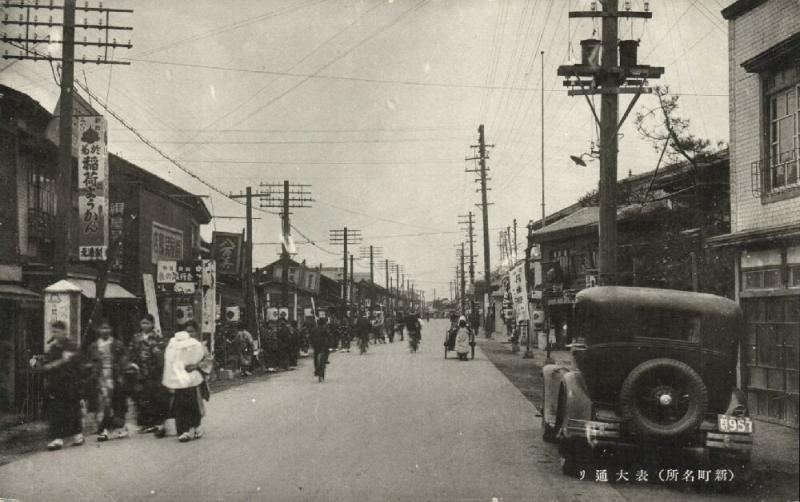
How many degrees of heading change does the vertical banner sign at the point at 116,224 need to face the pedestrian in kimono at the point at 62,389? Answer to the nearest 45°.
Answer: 0° — it already faces them

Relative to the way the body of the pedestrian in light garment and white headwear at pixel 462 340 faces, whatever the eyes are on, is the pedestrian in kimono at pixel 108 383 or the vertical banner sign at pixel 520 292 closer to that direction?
the pedestrian in kimono

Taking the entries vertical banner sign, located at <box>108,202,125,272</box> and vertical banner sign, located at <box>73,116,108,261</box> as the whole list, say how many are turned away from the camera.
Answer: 0

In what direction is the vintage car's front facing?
away from the camera

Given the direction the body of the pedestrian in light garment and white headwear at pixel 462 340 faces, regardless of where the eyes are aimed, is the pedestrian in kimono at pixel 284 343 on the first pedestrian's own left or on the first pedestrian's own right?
on the first pedestrian's own right

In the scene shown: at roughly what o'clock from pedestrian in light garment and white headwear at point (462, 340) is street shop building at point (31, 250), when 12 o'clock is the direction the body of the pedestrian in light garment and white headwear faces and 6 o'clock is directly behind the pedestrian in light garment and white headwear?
The street shop building is roughly at 1 o'clock from the pedestrian in light garment and white headwear.

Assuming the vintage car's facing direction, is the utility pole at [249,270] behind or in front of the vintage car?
in front

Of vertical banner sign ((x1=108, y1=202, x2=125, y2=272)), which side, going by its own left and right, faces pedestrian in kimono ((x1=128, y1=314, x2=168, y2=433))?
front

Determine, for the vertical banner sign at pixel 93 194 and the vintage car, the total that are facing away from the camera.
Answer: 1

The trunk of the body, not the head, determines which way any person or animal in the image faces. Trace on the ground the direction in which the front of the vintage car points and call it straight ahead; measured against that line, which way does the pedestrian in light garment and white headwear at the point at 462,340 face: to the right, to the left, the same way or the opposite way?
the opposite way

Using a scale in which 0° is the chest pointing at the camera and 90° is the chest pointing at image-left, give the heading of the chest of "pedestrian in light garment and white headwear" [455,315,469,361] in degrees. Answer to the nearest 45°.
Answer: approximately 0°

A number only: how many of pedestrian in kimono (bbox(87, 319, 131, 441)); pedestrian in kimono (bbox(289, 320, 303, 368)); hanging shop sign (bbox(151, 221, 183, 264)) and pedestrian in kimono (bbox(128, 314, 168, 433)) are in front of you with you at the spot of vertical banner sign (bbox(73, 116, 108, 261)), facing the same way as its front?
2

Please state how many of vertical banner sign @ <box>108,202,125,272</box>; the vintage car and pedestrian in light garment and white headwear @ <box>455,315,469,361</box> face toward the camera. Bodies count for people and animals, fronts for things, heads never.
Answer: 2

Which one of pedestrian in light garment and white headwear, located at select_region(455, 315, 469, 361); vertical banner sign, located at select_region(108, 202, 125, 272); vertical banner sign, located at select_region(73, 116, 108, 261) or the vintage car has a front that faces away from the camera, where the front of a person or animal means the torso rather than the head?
the vintage car
